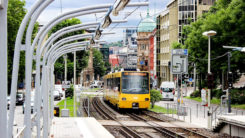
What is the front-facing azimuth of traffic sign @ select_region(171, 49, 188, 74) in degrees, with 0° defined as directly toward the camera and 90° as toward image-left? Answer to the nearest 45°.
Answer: approximately 0°

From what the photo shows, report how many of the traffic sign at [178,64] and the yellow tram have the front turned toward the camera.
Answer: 2

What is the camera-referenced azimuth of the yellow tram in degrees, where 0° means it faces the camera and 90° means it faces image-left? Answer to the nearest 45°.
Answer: approximately 0°
